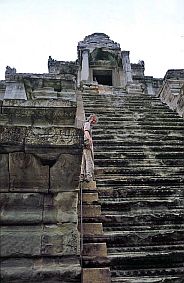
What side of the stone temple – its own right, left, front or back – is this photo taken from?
front
